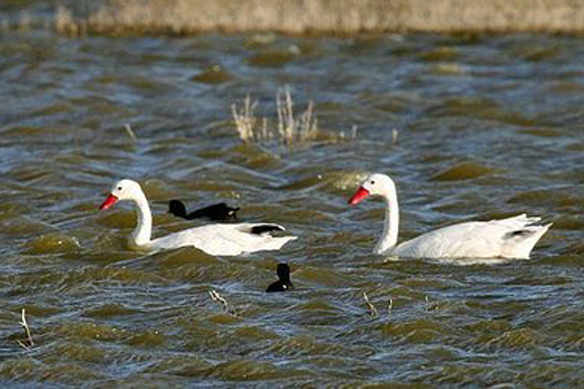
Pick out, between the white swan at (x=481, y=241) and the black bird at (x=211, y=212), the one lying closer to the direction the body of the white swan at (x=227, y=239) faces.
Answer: the black bird

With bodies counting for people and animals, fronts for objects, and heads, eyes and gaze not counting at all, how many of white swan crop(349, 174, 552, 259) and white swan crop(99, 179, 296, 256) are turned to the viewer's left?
2

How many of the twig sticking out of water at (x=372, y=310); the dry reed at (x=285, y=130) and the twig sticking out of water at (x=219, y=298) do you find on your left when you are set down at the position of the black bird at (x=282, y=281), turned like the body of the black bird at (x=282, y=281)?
1

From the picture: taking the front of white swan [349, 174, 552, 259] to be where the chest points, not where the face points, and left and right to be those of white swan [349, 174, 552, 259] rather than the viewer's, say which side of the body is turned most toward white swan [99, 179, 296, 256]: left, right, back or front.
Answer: front

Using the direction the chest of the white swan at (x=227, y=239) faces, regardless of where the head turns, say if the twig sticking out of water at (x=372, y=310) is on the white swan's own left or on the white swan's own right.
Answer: on the white swan's own left

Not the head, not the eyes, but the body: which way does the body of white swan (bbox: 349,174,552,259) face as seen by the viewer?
to the viewer's left

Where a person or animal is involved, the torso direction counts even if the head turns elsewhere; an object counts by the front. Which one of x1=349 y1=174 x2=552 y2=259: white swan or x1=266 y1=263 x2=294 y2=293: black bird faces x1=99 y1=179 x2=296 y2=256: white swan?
x1=349 y1=174 x2=552 y2=259: white swan

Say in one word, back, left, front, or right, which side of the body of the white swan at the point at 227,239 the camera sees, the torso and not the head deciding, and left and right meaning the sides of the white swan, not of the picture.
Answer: left

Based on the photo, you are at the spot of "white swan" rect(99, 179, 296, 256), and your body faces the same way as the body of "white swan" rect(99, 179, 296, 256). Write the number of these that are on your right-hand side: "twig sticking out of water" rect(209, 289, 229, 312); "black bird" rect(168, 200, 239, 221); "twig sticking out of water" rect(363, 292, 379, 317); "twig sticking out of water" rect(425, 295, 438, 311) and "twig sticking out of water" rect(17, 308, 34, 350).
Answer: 1

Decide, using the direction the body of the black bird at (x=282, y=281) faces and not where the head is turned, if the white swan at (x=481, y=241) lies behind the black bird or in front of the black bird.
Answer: in front

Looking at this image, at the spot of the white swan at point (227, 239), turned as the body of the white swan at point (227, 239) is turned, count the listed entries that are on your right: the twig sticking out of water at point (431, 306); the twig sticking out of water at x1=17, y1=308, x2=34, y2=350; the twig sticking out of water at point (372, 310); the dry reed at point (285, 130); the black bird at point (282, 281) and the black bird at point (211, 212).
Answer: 2

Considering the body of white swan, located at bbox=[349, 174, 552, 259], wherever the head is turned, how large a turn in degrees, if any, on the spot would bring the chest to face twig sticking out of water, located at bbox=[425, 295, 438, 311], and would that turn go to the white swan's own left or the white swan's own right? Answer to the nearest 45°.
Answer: approximately 90° to the white swan's own left
